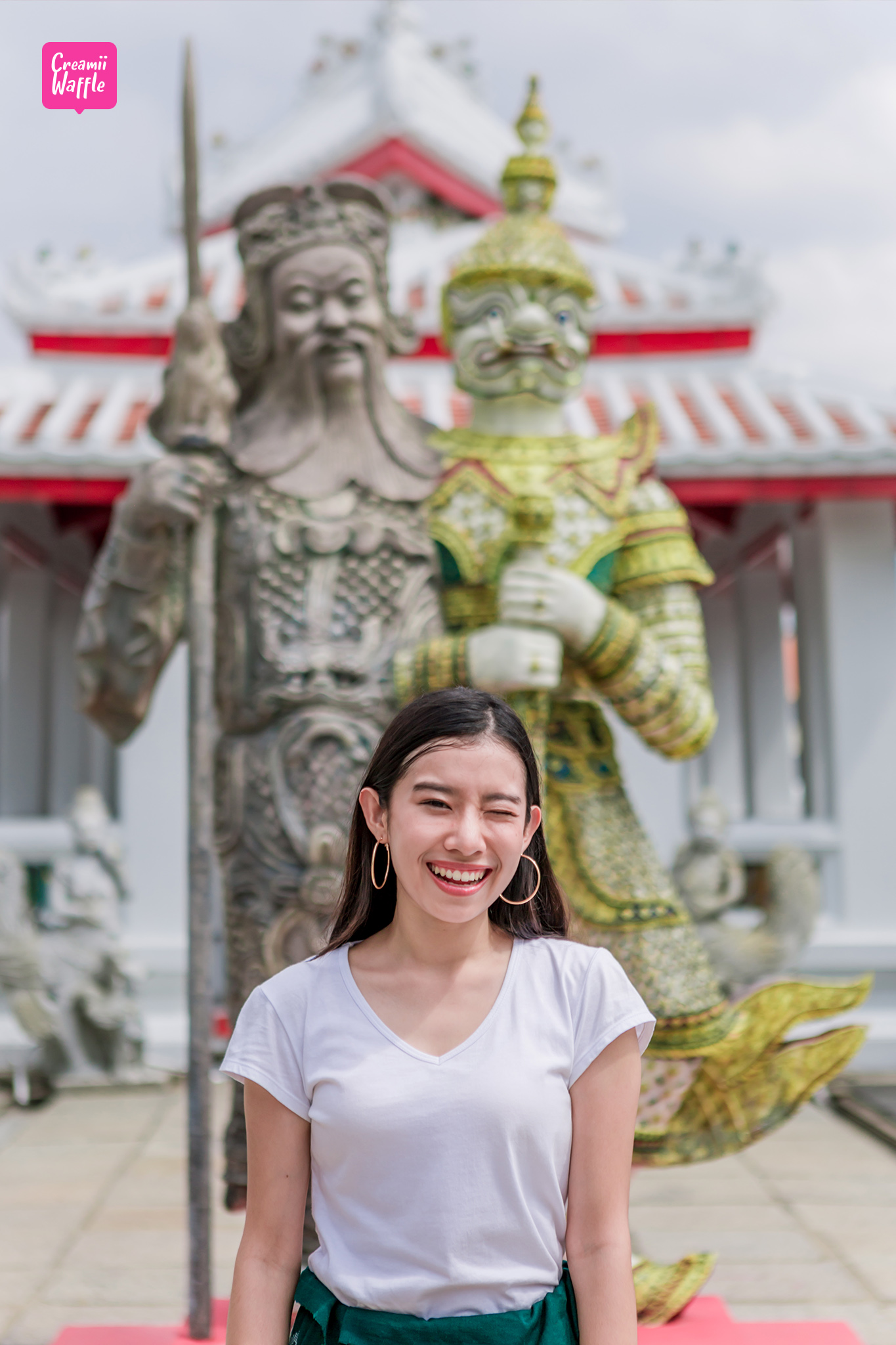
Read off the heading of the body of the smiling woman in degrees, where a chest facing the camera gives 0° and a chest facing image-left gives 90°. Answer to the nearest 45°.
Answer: approximately 0°

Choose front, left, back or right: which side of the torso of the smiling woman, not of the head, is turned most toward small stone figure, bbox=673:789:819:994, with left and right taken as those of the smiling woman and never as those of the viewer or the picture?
back
